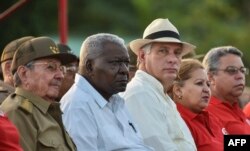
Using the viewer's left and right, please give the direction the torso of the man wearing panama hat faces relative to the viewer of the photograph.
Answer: facing the viewer and to the right of the viewer

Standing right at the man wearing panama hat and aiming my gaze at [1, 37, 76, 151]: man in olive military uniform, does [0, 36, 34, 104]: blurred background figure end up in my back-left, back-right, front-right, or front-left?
front-right

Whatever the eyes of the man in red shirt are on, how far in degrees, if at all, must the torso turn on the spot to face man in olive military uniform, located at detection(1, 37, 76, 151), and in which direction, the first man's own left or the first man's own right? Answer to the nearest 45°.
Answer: approximately 90° to the first man's own right

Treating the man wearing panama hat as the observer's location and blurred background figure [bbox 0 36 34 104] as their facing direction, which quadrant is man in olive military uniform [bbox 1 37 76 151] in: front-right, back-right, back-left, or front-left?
front-left

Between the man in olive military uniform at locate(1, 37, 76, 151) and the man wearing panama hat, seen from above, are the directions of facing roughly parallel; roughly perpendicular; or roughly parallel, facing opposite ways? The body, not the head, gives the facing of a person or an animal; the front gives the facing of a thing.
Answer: roughly parallel

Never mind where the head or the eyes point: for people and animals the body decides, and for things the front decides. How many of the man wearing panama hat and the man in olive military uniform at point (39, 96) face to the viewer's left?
0

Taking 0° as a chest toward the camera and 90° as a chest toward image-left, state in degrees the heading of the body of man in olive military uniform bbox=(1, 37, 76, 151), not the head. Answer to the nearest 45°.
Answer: approximately 315°

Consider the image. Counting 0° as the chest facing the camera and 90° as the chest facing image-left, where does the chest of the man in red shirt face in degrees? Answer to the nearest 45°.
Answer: approximately 315°

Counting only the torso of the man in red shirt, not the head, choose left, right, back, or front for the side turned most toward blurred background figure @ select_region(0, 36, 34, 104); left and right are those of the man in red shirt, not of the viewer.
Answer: right

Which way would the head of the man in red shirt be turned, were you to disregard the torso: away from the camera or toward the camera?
toward the camera
